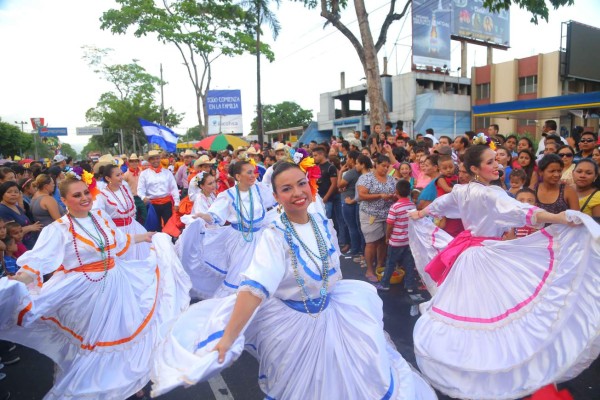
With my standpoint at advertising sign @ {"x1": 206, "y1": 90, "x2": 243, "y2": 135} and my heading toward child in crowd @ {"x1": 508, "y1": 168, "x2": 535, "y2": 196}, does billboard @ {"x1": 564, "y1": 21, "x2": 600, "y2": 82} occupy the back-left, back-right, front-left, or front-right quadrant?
front-left

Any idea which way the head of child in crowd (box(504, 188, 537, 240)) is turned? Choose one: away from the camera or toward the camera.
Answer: toward the camera

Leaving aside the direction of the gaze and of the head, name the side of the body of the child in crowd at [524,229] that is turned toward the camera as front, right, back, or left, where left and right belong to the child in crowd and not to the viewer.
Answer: front

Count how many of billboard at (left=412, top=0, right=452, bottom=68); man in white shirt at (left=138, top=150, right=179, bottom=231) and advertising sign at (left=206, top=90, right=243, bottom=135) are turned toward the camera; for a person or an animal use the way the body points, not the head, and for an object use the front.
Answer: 3

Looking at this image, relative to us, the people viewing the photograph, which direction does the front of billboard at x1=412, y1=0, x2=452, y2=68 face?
facing the viewer

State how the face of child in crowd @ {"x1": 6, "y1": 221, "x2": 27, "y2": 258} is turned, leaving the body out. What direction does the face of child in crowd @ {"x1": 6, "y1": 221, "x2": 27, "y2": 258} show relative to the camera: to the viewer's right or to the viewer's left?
to the viewer's right

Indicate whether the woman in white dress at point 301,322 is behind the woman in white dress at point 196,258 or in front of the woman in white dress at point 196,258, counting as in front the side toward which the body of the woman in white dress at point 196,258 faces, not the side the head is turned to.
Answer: in front

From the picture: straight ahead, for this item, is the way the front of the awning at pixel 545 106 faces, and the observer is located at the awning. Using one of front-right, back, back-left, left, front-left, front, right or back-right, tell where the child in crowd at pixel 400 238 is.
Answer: front-left

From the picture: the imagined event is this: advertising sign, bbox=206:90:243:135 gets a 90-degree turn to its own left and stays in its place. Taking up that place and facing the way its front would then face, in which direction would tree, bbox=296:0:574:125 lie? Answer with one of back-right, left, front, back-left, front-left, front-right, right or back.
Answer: right

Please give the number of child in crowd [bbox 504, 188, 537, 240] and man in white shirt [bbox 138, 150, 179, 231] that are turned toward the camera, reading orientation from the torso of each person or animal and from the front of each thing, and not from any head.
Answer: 2

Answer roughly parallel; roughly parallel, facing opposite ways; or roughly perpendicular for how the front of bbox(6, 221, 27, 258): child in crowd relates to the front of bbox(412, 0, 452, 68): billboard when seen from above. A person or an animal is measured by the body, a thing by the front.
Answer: roughly perpendicular

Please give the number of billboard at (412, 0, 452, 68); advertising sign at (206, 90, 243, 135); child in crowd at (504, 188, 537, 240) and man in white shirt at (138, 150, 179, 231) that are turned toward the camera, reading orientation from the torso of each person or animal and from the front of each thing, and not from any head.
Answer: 4

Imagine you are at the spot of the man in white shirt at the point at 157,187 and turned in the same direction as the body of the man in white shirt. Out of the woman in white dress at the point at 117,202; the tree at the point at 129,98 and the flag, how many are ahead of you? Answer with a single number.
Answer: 1

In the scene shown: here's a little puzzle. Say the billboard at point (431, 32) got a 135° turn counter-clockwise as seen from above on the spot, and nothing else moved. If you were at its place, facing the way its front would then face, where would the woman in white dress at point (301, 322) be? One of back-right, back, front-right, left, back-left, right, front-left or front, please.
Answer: back-right

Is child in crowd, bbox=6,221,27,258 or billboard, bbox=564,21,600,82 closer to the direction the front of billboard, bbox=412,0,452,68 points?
the child in crowd

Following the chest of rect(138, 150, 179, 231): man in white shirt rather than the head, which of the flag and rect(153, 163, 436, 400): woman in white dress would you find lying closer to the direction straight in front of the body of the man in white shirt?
the woman in white dress

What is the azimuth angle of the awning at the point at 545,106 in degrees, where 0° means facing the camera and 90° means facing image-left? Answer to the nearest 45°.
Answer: approximately 45°
